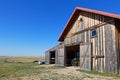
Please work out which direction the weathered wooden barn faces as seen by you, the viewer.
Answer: facing the viewer and to the left of the viewer
